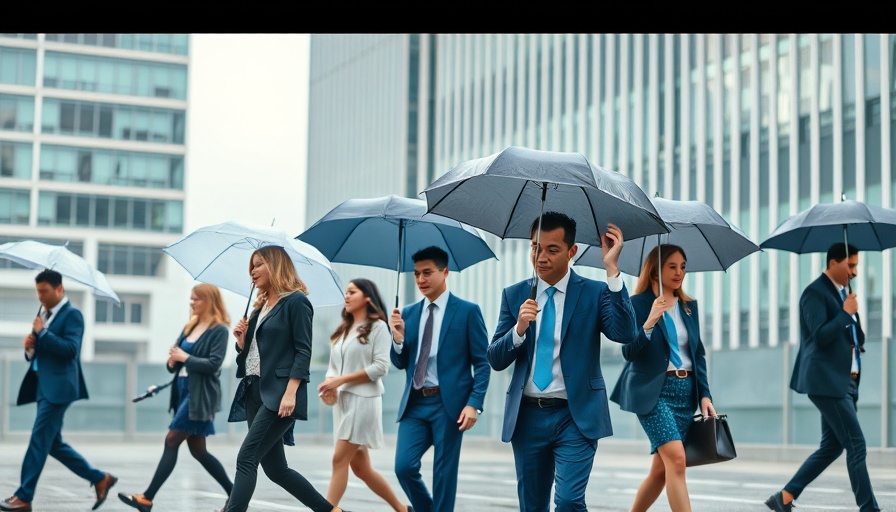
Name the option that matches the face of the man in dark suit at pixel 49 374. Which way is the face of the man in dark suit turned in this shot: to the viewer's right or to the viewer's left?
to the viewer's left

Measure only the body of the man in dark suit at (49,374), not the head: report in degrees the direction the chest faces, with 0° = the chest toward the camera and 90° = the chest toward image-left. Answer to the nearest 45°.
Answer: approximately 90°

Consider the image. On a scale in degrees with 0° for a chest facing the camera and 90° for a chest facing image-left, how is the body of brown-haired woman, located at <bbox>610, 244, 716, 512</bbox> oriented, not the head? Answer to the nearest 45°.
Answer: approximately 315°

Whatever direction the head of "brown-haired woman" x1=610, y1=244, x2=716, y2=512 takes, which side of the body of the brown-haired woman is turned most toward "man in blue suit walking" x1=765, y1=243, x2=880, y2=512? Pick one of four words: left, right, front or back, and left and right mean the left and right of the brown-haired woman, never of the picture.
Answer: left

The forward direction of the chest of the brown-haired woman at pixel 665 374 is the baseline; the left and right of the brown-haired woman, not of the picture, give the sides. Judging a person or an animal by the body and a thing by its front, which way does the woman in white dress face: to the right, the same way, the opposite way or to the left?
to the right

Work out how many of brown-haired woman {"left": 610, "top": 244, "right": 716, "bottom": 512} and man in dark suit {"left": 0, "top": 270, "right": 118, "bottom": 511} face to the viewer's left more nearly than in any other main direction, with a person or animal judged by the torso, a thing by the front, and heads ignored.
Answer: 1
